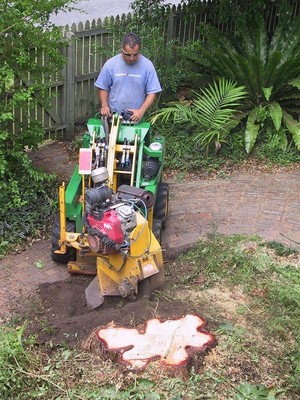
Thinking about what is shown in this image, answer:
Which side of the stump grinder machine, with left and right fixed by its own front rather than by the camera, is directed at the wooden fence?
back

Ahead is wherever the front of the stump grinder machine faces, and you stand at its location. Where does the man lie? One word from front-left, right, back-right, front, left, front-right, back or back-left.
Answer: back

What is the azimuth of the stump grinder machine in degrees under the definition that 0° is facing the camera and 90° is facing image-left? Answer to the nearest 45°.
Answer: approximately 0°

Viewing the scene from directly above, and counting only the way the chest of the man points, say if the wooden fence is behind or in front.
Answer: behind

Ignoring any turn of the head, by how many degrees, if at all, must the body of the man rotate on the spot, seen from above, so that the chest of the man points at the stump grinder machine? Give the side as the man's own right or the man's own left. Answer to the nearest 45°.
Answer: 0° — they already face it

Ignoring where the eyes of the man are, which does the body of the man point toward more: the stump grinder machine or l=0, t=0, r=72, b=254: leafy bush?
the stump grinder machine

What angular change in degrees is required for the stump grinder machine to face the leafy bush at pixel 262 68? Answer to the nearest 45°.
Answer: approximately 135° to its left

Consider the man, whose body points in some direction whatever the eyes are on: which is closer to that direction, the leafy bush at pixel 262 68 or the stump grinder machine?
the stump grinder machine

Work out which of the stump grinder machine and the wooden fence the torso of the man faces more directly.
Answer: the stump grinder machine

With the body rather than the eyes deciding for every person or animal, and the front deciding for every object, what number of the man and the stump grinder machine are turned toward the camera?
2
